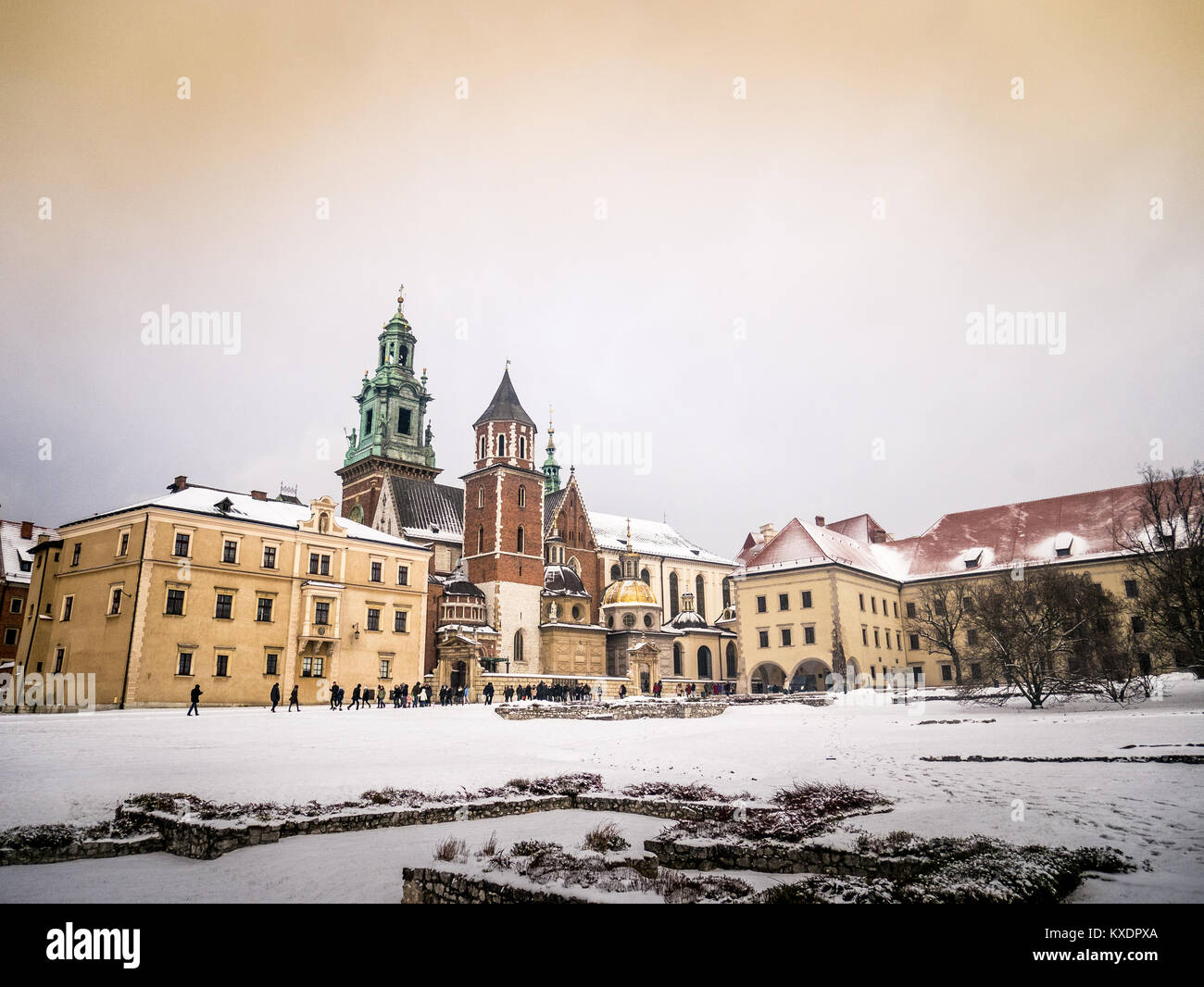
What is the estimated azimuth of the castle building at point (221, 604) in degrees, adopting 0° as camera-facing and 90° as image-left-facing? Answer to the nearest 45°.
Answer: approximately 315°

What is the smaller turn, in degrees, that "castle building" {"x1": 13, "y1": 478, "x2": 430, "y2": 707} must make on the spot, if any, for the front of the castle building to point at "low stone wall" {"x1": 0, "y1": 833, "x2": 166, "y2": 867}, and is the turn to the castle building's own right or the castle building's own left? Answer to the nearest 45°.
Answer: approximately 45° to the castle building's own right

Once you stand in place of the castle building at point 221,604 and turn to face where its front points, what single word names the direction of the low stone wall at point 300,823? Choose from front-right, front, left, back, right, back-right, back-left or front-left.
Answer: front-right
